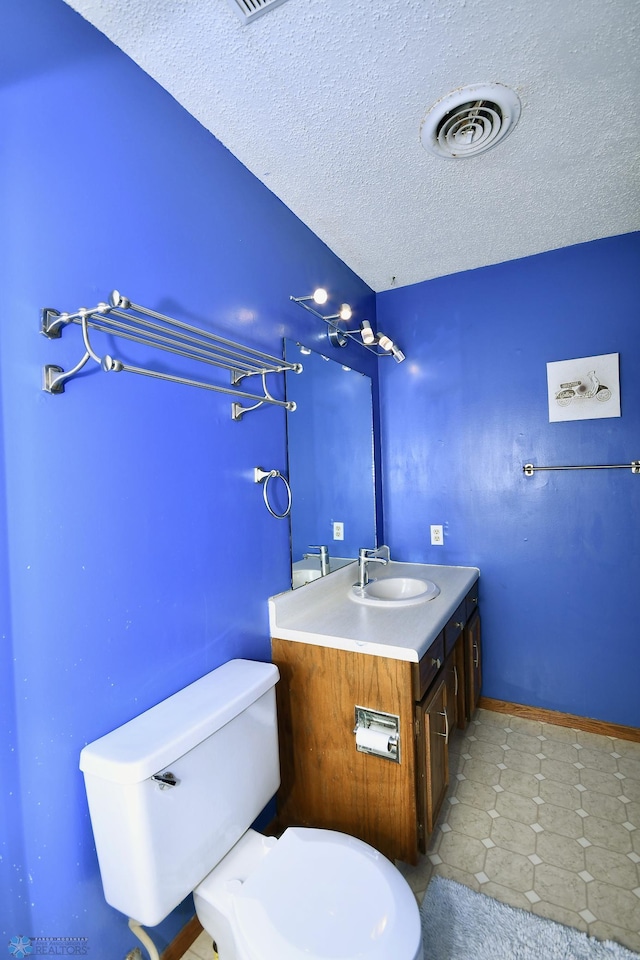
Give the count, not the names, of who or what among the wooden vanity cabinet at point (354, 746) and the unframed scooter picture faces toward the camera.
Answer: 1

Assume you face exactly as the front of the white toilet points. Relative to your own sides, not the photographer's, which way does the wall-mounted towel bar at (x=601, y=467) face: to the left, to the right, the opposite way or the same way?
to the right

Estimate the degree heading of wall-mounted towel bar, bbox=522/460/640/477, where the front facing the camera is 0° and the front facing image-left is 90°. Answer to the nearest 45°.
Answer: approximately 0°

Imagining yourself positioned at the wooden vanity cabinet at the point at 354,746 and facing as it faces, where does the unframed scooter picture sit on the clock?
The unframed scooter picture is roughly at 11 o'clock from the wooden vanity cabinet.

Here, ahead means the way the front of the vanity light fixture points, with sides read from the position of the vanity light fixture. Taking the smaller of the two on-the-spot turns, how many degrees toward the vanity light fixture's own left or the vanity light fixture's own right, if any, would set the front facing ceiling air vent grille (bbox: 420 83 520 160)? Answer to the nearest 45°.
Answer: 0° — it already faces it

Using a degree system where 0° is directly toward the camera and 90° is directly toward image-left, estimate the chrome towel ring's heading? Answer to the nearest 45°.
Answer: approximately 315°

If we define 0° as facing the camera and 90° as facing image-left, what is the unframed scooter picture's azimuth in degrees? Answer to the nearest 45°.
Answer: approximately 0°

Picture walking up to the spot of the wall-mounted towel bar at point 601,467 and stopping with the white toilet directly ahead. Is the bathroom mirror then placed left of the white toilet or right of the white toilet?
right

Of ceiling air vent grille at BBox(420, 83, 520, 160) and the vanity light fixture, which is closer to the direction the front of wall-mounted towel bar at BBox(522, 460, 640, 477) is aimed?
the ceiling air vent grille

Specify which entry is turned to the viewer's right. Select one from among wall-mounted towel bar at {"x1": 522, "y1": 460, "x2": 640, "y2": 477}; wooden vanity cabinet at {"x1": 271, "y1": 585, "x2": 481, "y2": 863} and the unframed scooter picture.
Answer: the wooden vanity cabinet

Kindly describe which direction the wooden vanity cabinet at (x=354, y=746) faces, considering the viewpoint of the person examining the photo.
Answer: facing to the right of the viewer

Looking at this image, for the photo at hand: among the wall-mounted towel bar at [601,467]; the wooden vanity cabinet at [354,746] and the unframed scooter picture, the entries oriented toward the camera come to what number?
2
